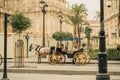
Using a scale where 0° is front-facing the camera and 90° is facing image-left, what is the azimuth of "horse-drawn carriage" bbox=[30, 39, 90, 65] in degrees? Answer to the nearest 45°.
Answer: approximately 90°
